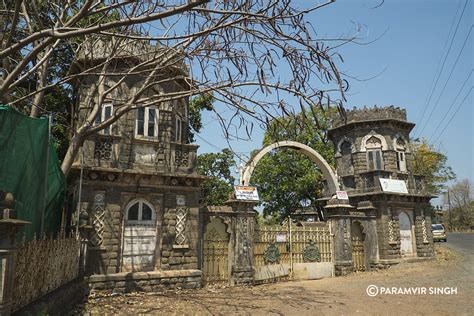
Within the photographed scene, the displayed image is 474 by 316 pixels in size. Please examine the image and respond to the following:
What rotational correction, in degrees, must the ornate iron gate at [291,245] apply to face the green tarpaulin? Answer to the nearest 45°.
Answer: approximately 45° to its right

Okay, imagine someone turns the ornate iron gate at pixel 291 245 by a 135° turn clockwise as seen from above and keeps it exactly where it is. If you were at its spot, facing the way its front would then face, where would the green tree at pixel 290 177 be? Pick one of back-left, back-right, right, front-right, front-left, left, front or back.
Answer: front-right

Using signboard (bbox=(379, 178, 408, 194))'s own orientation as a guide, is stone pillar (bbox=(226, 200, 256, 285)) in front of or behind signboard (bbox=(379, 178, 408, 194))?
in front

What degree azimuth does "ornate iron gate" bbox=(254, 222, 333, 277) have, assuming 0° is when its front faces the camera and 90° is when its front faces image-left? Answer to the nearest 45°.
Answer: approximately 0°

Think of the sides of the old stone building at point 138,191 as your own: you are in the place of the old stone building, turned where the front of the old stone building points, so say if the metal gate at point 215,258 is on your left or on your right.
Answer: on your left

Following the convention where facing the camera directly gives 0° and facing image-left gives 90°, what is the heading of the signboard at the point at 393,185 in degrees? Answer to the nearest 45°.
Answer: approximately 0°
